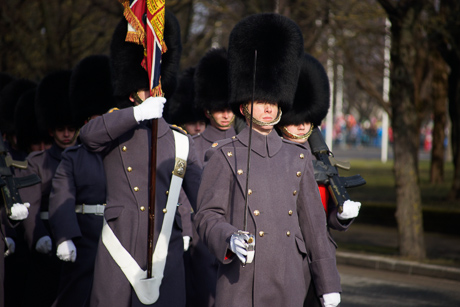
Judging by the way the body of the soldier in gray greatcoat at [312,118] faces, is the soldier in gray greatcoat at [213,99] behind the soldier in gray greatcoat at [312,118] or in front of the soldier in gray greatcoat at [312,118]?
behind

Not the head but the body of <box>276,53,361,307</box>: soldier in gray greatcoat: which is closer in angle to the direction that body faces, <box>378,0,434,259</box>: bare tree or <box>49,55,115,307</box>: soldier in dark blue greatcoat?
the soldier in dark blue greatcoat

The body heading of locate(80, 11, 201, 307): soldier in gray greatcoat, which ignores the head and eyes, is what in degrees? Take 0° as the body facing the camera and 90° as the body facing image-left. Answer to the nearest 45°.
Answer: approximately 315°

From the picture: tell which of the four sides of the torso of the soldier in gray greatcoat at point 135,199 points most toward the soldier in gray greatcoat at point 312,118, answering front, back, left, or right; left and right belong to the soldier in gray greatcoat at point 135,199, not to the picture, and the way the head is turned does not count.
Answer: left

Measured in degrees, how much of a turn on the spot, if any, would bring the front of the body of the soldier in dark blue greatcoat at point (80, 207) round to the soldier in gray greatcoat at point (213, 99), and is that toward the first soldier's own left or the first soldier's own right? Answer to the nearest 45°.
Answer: approximately 90° to the first soldier's own left

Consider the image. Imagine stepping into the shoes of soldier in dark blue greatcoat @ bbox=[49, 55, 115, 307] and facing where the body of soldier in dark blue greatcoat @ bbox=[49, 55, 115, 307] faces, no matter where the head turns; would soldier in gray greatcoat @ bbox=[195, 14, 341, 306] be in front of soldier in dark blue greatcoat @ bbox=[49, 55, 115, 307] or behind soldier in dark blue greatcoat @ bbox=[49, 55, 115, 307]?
in front

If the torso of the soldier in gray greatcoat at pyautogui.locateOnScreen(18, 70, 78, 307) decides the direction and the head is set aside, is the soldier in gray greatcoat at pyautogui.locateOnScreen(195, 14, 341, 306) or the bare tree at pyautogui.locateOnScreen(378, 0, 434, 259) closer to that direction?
the soldier in gray greatcoat

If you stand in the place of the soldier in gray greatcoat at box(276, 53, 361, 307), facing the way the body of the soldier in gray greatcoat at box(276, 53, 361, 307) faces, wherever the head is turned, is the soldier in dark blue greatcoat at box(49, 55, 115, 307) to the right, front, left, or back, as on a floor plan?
right

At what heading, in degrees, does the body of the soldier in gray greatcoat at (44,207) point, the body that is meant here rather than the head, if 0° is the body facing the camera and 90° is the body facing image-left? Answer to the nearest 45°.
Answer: approximately 315°
